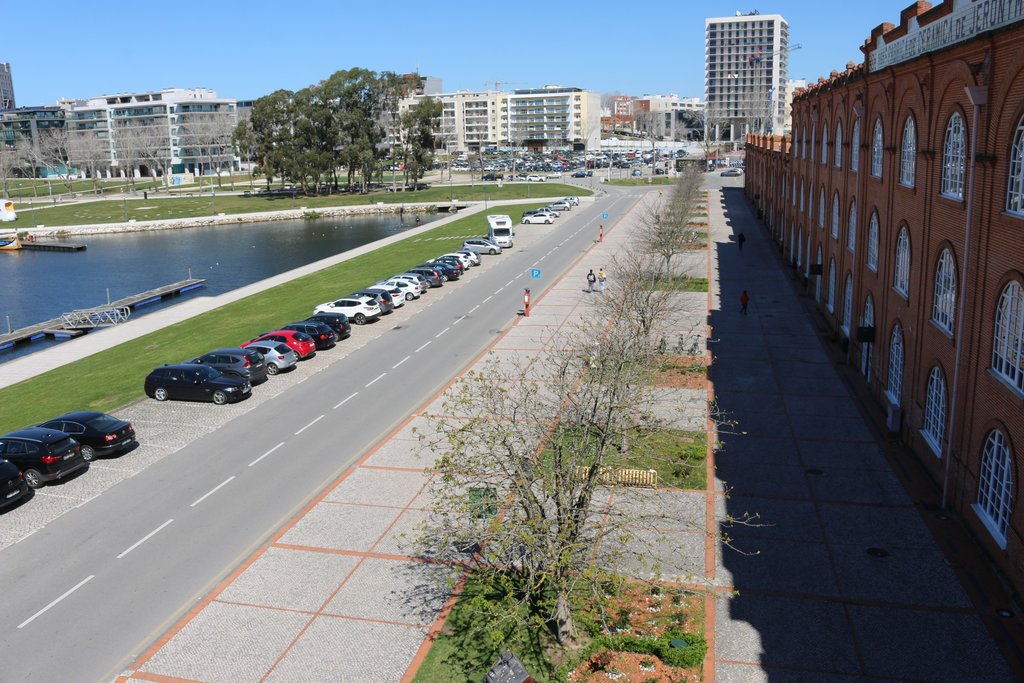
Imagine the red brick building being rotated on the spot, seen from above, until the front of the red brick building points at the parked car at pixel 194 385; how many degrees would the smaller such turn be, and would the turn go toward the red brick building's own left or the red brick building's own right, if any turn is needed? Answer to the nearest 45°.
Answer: approximately 45° to the red brick building's own right

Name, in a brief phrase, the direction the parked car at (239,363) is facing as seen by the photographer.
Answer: facing away from the viewer and to the left of the viewer

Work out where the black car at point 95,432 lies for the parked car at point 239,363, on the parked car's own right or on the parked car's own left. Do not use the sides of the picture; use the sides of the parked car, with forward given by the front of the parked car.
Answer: on the parked car's own left

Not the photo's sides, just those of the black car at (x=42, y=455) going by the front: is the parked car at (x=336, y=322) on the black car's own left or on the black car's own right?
on the black car's own right

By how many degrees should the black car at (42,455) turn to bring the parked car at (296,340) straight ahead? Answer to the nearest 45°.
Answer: approximately 90° to its right

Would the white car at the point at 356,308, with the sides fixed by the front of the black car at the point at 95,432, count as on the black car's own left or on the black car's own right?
on the black car's own right

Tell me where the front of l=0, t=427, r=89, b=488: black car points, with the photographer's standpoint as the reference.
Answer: facing away from the viewer and to the left of the viewer

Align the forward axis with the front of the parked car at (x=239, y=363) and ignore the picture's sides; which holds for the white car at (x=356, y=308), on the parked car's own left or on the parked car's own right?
on the parked car's own right

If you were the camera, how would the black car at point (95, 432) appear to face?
facing away from the viewer and to the left of the viewer
